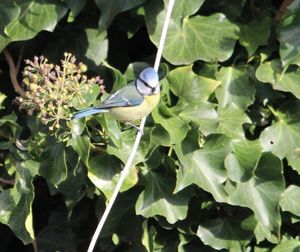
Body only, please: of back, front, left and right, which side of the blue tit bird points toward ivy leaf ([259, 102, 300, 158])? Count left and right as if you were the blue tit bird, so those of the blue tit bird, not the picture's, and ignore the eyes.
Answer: front

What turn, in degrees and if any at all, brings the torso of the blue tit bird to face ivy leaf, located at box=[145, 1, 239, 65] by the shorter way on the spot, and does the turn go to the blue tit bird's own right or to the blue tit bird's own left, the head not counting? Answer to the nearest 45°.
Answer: approximately 45° to the blue tit bird's own left

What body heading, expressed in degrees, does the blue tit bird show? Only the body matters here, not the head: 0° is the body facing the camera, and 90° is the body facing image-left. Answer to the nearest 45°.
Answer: approximately 270°

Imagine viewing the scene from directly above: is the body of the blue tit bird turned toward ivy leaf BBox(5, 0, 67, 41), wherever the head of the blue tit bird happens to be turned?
no

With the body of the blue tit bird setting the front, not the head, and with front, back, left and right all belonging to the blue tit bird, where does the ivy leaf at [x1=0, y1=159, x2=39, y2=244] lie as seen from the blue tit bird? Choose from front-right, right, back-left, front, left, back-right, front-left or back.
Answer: back
